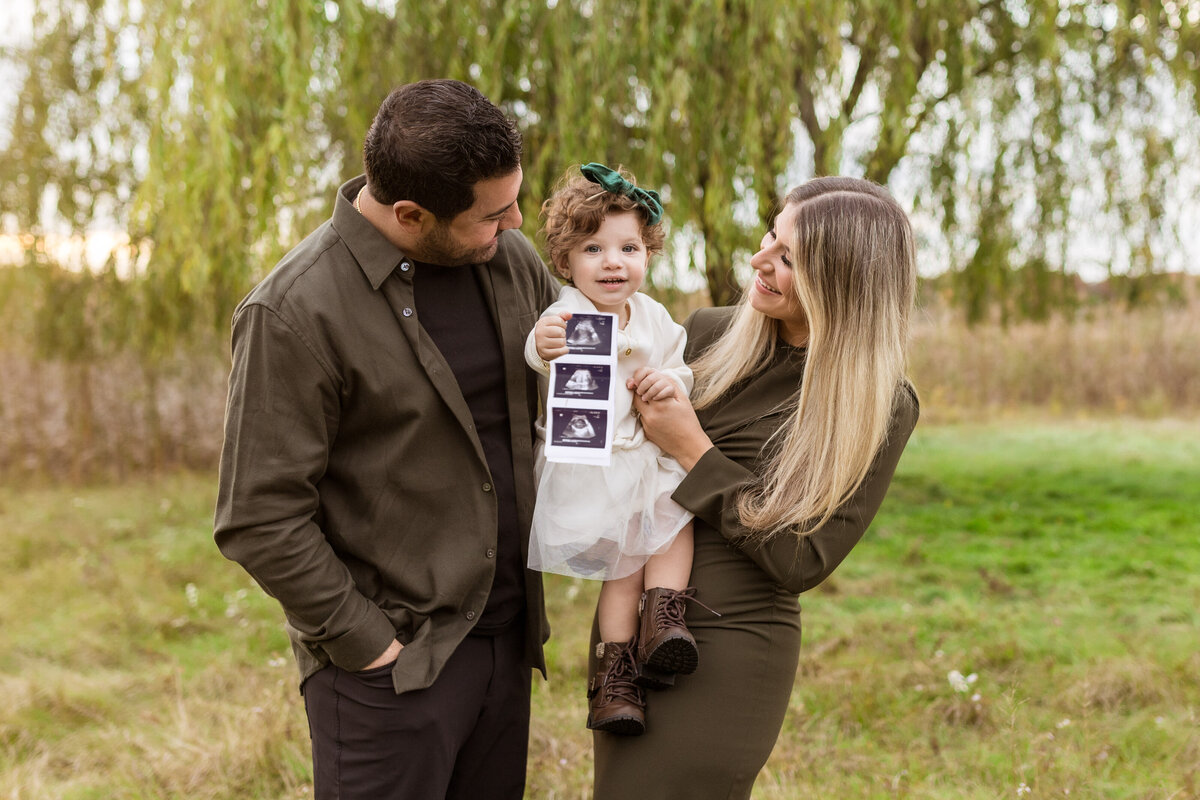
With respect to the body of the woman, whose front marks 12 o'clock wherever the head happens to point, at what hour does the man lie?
The man is roughly at 1 o'clock from the woman.

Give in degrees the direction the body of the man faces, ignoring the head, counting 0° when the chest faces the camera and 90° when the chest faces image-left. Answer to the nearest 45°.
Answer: approximately 315°

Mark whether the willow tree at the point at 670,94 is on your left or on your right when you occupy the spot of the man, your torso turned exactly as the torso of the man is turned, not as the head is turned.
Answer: on your left

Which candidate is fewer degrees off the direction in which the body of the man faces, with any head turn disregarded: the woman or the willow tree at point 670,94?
the woman

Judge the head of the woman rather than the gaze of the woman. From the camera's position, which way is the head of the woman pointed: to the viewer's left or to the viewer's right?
to the viewer's left

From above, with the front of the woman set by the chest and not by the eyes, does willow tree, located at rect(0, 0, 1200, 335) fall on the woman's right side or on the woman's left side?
on the woman's right side

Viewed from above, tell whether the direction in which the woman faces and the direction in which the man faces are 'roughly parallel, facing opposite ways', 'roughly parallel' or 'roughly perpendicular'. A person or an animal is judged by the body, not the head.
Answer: roughly perpendicular

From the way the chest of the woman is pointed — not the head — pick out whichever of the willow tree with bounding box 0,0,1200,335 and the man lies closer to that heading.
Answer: the man

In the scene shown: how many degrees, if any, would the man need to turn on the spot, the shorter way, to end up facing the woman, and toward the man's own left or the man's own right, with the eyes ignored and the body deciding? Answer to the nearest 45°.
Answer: approximately 45° to the man's own left
